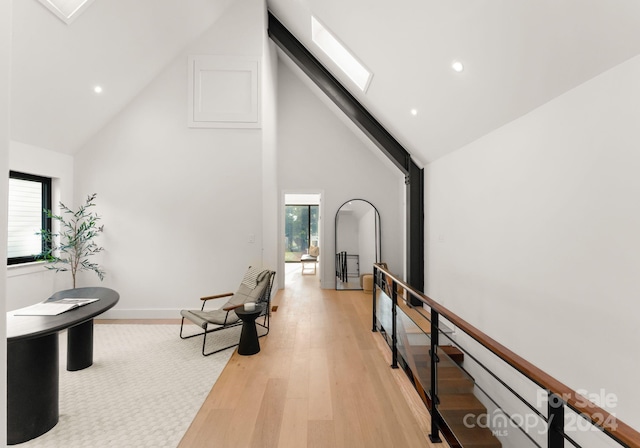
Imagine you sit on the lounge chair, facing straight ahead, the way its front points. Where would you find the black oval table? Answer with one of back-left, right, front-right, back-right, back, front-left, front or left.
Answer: front

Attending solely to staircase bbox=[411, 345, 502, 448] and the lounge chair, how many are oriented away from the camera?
0

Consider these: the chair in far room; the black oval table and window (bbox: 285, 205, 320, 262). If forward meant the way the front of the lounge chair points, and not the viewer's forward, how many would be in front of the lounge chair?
1

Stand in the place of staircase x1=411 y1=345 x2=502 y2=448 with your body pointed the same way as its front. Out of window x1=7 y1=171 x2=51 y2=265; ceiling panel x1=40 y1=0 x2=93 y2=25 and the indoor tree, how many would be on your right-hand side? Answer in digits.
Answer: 3

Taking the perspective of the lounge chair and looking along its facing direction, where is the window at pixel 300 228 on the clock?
The window is roughly at 5 o'clock from the lounge chair.

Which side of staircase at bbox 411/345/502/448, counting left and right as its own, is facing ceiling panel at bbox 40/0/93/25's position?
right

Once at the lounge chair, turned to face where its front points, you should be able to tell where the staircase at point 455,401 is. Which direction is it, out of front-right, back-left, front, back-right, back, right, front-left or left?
left

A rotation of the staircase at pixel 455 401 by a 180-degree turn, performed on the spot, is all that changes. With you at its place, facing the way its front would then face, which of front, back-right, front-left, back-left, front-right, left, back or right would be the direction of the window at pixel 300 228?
front-left

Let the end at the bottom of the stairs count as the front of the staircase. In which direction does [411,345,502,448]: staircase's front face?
toward the camera

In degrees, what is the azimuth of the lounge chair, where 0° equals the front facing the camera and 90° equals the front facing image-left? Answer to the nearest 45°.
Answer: approximately 45°

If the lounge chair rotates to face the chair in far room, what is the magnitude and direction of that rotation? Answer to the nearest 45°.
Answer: approximately 180°

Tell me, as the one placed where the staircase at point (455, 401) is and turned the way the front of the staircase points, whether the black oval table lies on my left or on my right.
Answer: on my right

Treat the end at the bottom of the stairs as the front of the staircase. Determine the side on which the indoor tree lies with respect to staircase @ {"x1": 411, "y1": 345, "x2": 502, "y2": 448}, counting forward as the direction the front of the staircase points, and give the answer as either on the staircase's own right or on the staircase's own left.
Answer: on the staircase's own right

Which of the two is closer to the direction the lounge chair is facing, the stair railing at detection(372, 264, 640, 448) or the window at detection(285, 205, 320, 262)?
the stair railing

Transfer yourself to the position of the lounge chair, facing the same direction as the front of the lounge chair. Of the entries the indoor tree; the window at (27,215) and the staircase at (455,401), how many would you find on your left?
1
